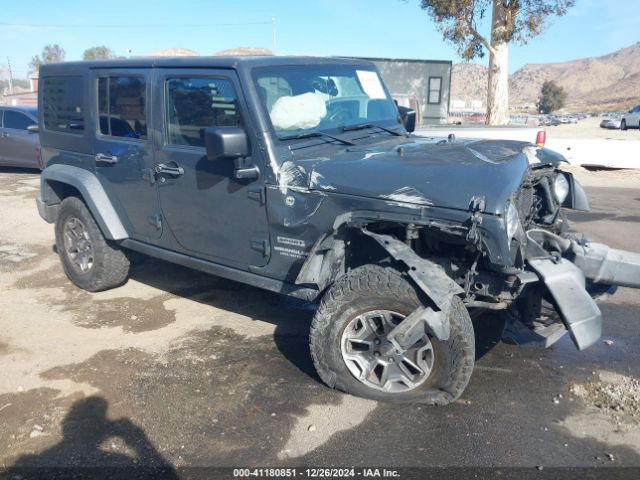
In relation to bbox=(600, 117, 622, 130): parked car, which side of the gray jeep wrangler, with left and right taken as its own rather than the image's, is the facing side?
left

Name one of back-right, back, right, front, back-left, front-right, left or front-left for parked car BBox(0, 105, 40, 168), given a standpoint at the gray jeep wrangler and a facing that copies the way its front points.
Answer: back

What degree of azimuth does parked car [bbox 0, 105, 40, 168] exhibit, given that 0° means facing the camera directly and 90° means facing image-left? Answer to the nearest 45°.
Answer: approximately 270°

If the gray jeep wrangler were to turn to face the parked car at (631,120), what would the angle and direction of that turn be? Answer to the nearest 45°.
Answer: approximately 90° to its left
